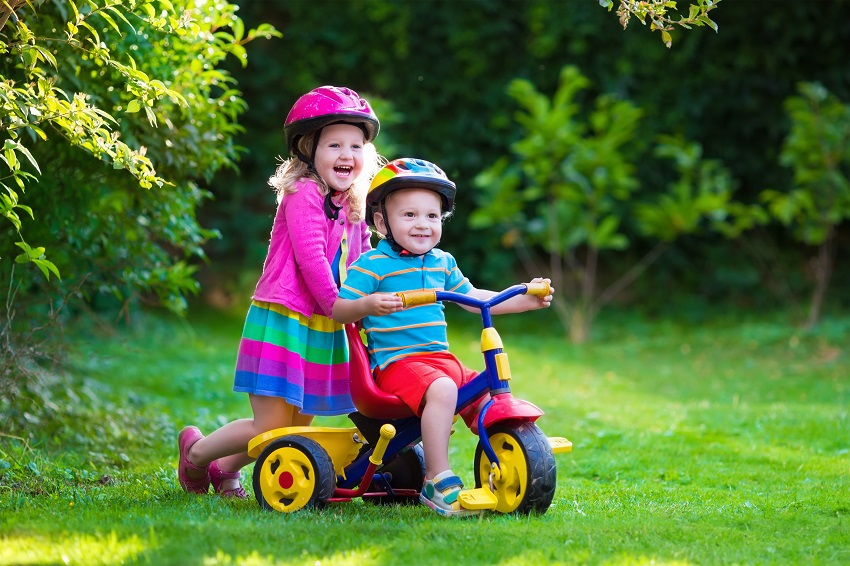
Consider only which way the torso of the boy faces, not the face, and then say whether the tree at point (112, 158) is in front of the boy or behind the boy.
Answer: behind

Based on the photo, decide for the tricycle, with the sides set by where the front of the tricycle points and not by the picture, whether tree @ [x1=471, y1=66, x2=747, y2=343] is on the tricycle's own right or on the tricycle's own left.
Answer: on the tricycle's own left

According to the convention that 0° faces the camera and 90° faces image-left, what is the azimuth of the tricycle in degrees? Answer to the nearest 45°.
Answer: approximately 315°

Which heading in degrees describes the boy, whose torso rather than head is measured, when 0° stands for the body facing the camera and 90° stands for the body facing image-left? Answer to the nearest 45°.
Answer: approximately 315°

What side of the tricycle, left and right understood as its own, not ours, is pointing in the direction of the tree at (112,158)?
back

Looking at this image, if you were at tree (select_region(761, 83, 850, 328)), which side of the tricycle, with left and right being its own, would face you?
left
